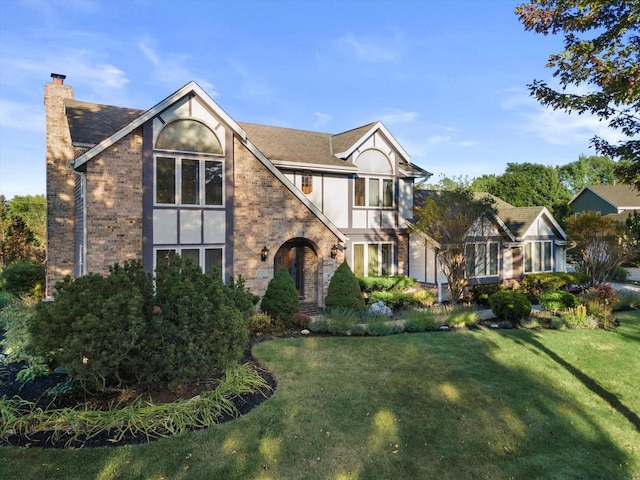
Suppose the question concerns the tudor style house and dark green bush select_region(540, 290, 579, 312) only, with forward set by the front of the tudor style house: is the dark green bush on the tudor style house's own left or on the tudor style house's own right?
on the tudor style house's own left

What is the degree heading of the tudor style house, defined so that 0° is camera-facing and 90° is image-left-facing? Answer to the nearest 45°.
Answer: approximately 0°

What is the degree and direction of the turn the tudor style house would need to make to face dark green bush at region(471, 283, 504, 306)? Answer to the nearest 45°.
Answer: approximately 90° to its left

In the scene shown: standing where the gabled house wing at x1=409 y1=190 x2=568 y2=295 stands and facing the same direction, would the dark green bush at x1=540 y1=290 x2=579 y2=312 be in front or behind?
in front

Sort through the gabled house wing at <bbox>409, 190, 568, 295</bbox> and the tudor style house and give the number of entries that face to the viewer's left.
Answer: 0

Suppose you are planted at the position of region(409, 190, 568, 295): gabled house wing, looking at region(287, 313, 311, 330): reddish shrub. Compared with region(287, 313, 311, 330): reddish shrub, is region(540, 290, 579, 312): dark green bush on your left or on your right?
left

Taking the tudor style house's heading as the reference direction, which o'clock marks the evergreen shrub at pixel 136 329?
The evergreen shrub is roughly at 12 o'clock from the tudor style house.

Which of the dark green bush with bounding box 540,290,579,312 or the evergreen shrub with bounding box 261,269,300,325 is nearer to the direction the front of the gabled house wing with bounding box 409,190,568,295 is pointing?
the dark green bush

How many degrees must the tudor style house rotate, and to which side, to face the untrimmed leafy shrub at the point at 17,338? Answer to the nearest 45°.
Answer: approximately 45° to its right
